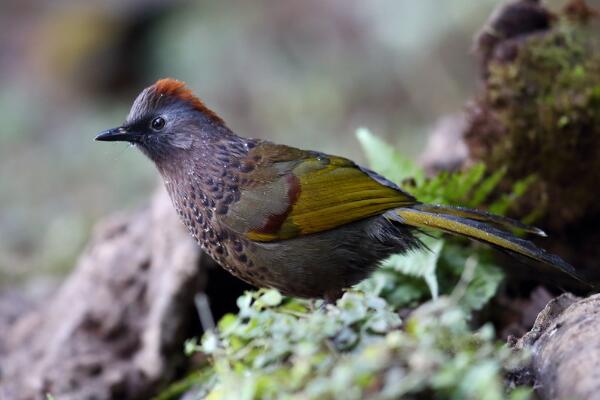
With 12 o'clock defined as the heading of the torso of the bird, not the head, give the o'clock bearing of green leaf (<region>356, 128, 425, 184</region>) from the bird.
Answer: The green leaf is roughly at 4 o'clock from the bird.

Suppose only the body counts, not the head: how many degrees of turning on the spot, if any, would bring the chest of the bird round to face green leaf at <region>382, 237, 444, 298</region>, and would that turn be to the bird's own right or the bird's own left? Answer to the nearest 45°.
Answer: approximately 135° to the bird's own right

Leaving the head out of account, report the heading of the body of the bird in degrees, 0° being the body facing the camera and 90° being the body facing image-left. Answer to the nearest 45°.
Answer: approximately 90°
